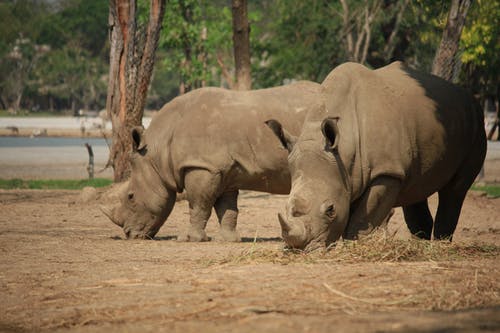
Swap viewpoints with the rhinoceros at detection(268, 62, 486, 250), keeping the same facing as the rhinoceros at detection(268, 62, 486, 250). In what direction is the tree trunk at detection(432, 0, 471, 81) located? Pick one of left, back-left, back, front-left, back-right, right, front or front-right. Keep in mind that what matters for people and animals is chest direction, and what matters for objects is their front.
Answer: back-right

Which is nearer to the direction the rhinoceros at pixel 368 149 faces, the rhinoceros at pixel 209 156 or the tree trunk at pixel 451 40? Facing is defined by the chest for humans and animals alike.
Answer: the rhinoceros

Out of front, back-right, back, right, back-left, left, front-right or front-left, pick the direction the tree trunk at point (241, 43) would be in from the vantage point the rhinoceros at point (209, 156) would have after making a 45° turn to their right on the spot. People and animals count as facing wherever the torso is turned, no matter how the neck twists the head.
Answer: front-right

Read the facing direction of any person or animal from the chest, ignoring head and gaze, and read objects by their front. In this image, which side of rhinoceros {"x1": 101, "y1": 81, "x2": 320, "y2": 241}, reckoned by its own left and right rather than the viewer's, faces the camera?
left

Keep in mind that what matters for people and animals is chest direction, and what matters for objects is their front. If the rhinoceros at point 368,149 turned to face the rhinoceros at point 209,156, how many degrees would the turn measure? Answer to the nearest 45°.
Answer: approximately 90° to its right

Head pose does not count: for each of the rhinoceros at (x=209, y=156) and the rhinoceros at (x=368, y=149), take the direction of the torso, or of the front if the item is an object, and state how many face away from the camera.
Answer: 0

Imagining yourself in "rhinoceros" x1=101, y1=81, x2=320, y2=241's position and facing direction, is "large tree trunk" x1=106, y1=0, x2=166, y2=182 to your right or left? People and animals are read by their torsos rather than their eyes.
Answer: on your right

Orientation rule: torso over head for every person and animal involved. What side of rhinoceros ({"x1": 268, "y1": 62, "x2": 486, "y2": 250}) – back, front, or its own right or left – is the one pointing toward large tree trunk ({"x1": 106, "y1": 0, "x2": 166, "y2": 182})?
right

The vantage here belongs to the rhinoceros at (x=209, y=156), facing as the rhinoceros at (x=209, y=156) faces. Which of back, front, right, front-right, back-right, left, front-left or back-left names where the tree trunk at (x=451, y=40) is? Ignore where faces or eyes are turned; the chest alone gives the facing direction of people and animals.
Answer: back-right
